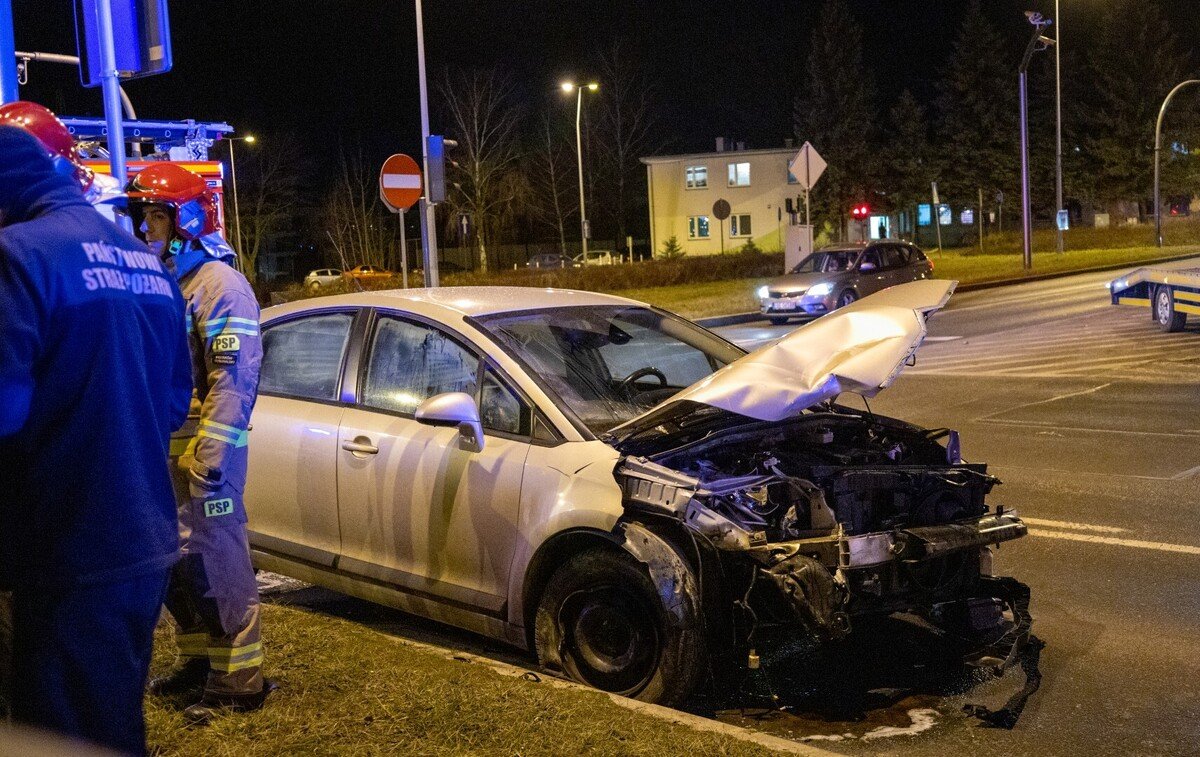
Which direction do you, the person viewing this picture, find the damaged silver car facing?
facing the viewer and to the right of the viewer

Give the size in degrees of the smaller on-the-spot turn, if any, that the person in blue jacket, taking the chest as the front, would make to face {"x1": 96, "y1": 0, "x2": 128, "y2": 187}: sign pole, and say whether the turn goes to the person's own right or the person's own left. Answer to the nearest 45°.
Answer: approximately 45° to the person's own right

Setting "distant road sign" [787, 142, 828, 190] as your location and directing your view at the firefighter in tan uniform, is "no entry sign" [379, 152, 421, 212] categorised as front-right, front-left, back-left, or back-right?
front-right

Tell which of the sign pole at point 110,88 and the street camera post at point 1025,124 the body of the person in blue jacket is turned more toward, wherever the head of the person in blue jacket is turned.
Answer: the sign pole

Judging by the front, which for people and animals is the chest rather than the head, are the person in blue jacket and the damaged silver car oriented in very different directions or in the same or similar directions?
very different directions

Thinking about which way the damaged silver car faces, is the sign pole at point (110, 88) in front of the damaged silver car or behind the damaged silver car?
behind

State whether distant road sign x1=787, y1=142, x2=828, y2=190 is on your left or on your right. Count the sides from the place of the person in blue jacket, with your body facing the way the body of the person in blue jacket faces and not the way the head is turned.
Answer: on your right
